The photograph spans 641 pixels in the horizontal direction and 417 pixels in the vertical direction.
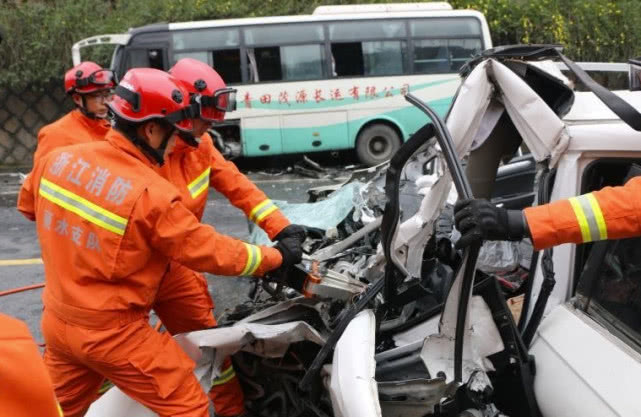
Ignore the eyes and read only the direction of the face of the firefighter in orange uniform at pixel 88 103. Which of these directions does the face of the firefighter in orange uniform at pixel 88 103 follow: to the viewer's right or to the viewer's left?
to the viewer's right

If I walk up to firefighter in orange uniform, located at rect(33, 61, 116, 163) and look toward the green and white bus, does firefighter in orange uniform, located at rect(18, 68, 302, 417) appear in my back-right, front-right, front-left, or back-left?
back-right

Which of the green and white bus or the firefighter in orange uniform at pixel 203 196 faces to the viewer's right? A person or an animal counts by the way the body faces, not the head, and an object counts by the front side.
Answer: the firefighter in orange uniform

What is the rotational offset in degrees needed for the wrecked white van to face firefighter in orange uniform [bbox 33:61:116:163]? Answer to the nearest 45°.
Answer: approximately 45° to its right

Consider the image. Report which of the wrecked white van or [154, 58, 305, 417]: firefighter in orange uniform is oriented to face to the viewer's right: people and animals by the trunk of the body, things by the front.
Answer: the firefighter in orange uniform

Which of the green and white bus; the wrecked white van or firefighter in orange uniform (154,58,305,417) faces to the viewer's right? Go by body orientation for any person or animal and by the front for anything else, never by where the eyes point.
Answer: the firefighter in orange uniform

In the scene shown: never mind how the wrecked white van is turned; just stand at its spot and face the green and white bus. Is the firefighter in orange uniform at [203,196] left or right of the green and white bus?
left

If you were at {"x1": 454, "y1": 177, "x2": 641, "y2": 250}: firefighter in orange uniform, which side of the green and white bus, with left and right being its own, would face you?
left

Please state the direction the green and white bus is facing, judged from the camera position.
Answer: facing to the left of the viewer

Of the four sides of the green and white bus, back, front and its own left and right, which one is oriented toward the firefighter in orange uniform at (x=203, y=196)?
left

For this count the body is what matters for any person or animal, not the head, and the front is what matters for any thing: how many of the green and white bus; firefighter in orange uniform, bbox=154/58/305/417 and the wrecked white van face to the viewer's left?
2

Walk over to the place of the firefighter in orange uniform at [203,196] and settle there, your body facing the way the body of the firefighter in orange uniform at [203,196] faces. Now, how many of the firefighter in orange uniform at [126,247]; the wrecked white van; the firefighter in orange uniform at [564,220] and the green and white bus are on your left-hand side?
1

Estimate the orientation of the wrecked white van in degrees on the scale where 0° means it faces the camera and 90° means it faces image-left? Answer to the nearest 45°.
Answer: approximately 90°

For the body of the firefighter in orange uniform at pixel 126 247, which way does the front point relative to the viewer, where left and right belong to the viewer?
facing away from the viewer and to the right of the viewer

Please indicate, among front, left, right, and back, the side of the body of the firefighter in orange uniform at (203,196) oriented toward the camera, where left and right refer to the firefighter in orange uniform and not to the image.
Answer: right

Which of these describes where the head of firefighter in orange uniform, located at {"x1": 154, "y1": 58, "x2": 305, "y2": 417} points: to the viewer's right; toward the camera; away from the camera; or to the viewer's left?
to the viewer's right

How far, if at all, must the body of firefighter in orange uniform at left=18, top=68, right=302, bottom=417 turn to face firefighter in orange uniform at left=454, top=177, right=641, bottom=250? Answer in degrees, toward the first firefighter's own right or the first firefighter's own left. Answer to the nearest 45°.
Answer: approximately 90° to the first firefighter's own right

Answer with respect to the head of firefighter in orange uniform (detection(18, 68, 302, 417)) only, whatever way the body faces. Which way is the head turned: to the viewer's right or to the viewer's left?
to the viewer's right

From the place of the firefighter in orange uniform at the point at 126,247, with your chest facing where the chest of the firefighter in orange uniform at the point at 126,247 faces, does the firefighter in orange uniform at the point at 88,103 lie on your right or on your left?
on your left
